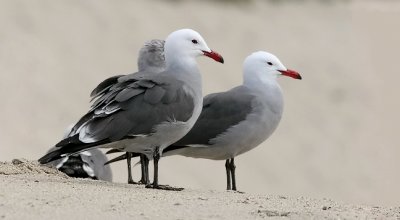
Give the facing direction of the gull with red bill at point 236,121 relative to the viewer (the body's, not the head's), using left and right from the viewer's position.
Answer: facing to the right of the viewer

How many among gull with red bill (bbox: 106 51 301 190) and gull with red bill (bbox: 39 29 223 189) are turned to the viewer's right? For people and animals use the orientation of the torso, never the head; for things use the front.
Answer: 2

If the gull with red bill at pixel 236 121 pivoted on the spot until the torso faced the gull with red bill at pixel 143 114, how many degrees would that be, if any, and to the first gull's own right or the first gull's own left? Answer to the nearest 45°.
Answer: approximately 135° to the first gull's own right

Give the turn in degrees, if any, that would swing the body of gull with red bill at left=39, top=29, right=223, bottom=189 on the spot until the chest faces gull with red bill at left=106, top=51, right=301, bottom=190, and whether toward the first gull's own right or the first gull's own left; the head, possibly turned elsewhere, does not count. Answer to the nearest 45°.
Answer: approximately 45° to the first gull's own left

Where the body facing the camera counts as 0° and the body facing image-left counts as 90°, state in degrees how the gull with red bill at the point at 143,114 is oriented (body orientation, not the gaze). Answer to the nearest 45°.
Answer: approximately 270°
